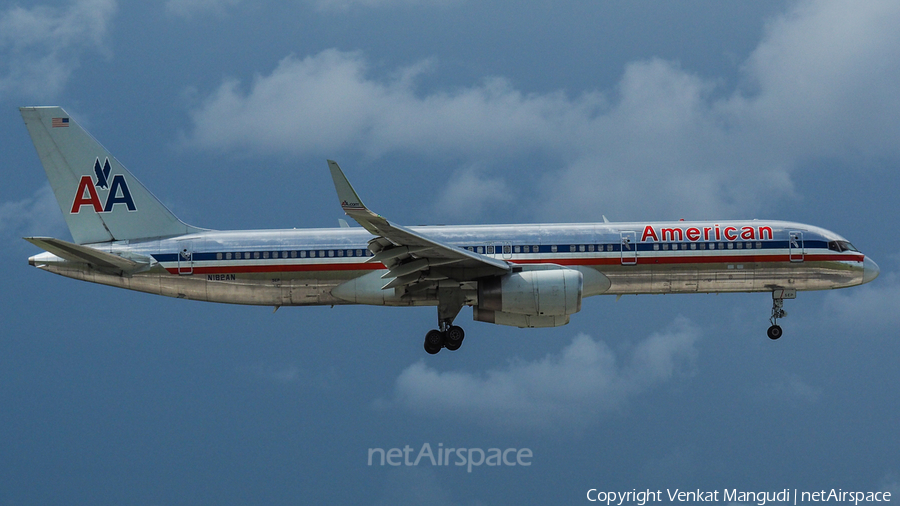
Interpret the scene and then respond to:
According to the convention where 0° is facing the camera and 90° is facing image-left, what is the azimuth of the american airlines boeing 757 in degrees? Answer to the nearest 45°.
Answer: approximately 270°
